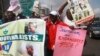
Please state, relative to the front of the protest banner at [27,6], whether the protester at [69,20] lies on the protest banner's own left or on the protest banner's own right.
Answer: on the protest banner's own left

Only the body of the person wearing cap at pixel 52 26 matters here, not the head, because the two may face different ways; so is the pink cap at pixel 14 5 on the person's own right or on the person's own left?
on the person's own right

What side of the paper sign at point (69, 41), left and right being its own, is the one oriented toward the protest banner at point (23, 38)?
right

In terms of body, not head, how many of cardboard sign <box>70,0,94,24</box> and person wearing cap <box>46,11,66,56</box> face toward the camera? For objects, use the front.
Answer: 2

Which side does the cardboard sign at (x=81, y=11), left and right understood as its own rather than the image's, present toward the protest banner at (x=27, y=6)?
right

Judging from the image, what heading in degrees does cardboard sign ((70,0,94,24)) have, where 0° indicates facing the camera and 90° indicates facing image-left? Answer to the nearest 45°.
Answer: approximately 0°

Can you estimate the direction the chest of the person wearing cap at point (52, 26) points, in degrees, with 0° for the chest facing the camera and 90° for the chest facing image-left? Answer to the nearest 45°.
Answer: approximately 0°
